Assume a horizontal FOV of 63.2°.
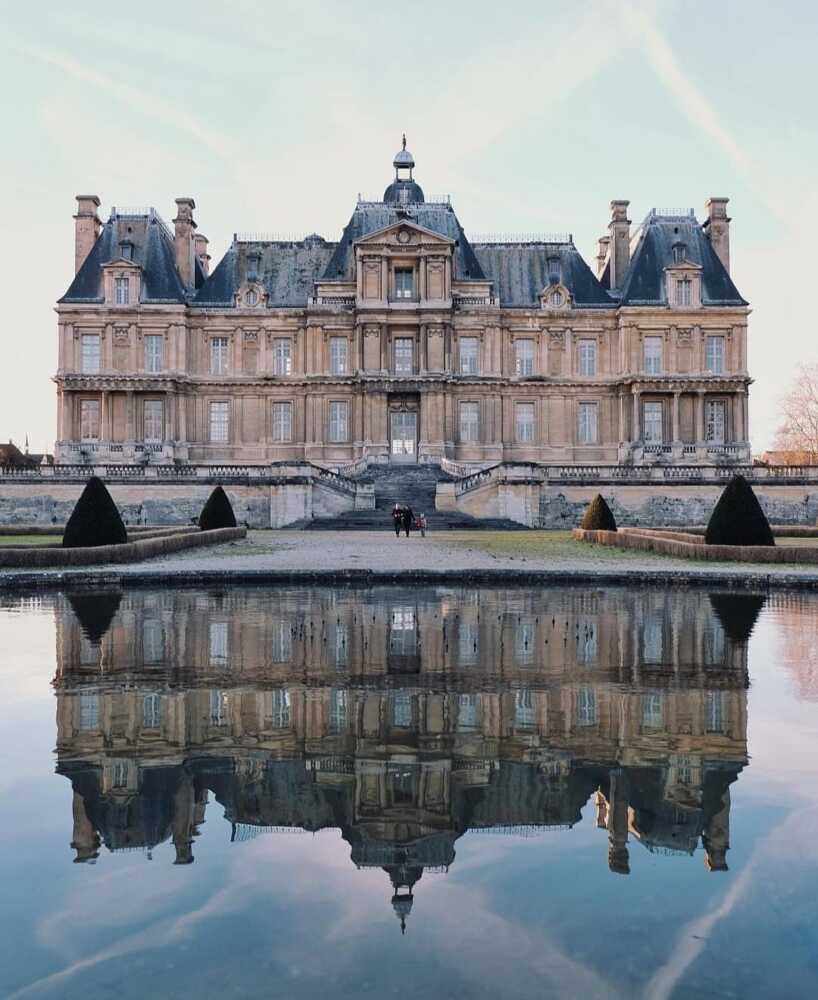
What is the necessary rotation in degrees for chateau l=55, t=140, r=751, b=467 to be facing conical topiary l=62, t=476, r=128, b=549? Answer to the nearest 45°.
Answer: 0° — it already faces it

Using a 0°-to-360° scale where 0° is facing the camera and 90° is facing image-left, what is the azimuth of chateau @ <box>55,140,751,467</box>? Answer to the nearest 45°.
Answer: approximately 0°
